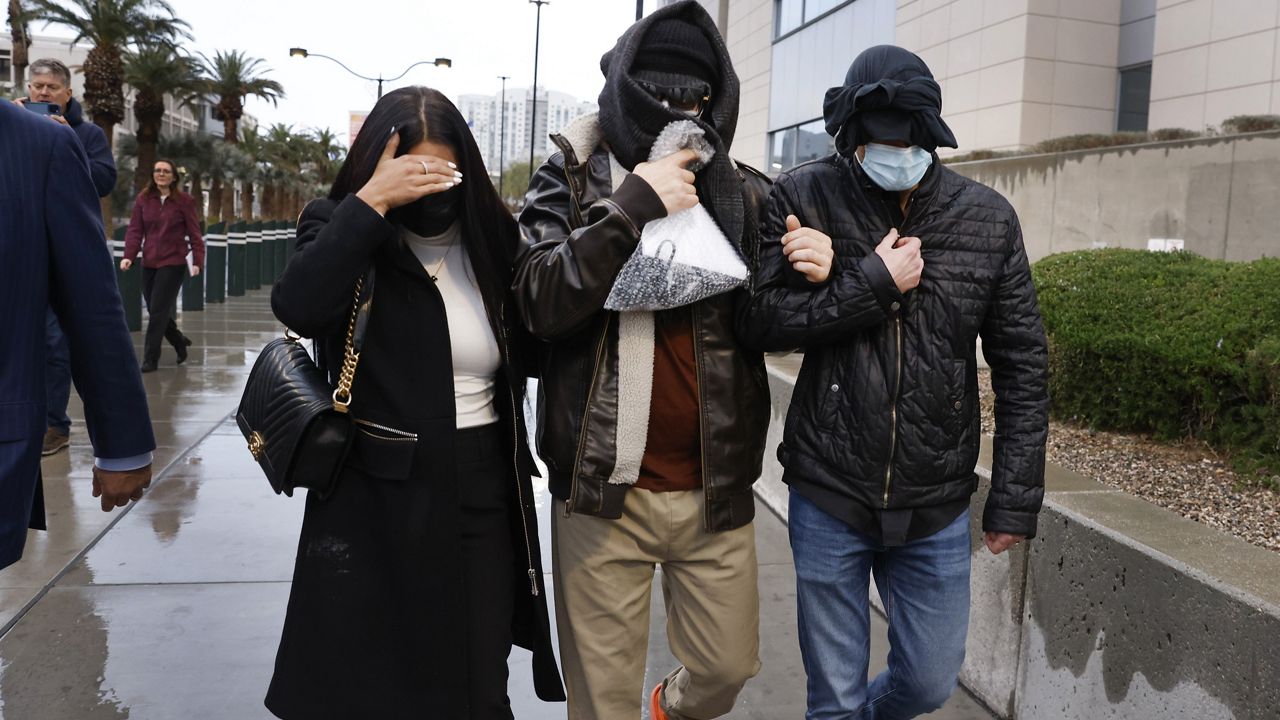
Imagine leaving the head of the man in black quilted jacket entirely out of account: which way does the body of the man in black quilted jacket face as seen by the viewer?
toward the camera

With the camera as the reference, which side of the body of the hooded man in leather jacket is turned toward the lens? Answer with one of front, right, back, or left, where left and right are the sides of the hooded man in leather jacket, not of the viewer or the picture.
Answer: front

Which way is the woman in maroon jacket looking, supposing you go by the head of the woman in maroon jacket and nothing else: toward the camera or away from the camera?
toward the camera

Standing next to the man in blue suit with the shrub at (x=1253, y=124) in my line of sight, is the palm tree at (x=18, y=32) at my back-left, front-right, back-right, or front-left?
front-left

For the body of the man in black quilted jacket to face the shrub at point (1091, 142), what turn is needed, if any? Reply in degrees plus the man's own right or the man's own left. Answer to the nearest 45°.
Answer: approximately 180°

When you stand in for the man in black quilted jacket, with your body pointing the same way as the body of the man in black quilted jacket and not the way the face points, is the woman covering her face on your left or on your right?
on your right

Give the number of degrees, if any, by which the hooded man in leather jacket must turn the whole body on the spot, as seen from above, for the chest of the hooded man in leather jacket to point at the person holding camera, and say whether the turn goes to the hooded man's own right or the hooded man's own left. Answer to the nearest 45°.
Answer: approximately 135° to the hooded man's own right
